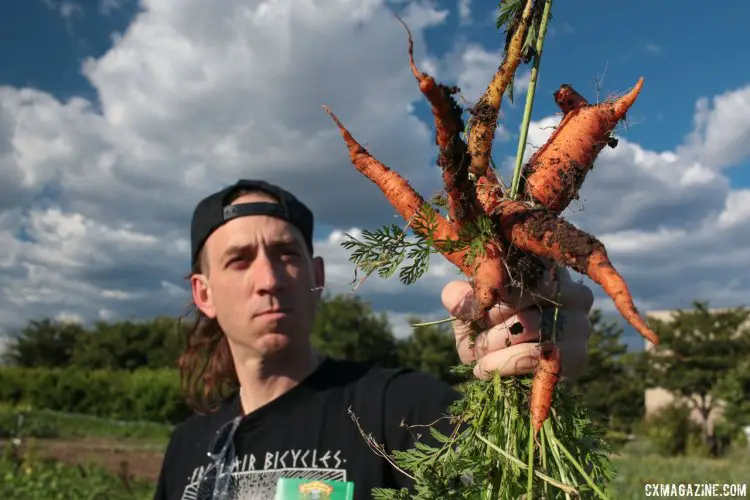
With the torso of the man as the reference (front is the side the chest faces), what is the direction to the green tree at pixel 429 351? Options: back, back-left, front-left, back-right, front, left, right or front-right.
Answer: back

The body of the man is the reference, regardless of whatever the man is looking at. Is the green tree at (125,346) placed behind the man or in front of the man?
behind

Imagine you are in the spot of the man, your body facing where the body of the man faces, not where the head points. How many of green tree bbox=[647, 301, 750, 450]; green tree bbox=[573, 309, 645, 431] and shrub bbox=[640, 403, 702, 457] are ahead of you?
0

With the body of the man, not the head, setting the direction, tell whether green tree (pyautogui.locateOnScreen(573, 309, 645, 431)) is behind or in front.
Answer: behind

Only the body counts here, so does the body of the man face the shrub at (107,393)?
no

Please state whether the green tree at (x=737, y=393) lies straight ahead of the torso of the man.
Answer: no

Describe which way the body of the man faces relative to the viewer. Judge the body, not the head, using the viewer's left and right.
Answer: facing the viewer

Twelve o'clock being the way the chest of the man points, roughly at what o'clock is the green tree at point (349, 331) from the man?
The green tree is roughly at 6 o'clock from the man.

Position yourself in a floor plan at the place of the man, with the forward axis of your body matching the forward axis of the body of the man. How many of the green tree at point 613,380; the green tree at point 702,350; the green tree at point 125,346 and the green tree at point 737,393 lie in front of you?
0
